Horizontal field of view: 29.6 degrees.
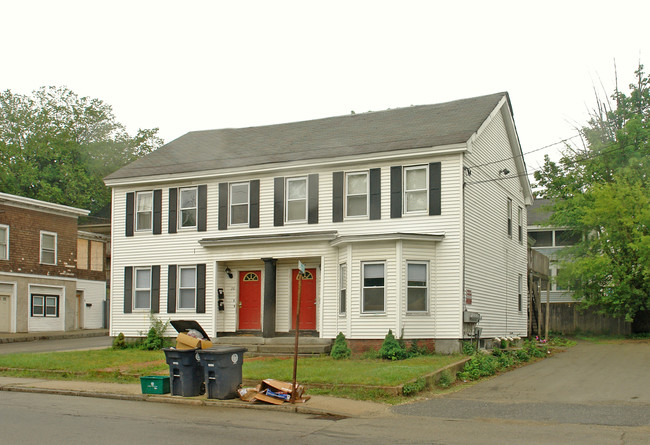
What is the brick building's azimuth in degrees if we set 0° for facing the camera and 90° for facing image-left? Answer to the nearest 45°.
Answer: approximately 315°

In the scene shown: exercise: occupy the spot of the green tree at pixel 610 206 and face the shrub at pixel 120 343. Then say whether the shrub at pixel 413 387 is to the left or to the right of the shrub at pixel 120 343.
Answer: left

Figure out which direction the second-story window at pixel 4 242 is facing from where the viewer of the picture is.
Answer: facing the viewer and to the right of the viewer

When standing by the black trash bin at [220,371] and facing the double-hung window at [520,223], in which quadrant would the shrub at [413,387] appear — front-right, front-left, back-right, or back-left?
front-right
